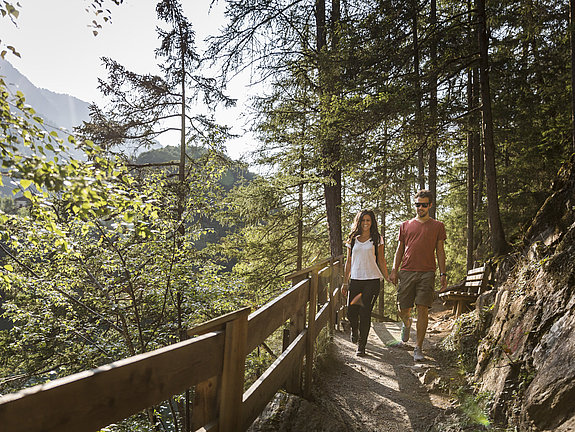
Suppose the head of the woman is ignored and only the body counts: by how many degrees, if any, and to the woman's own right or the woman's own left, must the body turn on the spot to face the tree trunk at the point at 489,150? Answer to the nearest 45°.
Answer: approximately 135° to the woman's own left

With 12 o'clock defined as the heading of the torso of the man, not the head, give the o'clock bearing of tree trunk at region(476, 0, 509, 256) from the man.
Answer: The tree trunk is roughly at 7 o'clock from the man.

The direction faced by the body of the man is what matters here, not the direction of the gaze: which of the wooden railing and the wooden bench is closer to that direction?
the wooden railing

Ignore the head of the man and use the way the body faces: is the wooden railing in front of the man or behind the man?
in front

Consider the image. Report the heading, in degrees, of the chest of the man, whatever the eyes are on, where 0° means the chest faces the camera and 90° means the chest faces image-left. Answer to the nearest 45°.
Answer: approximately 0°

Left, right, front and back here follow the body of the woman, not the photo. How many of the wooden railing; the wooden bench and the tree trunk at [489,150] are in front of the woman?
1

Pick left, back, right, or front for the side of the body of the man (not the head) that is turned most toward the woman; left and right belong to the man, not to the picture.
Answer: right

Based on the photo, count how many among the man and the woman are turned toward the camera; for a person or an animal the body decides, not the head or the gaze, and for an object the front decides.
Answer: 2

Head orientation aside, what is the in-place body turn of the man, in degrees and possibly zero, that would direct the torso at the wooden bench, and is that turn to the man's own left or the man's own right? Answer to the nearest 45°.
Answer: approximately 180°

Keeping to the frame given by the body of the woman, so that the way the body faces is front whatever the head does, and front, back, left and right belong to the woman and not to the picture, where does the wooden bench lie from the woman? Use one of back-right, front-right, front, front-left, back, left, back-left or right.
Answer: back-left

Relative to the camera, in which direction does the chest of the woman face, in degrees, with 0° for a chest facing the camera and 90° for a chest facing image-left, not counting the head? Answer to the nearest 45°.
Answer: approximately 0°
